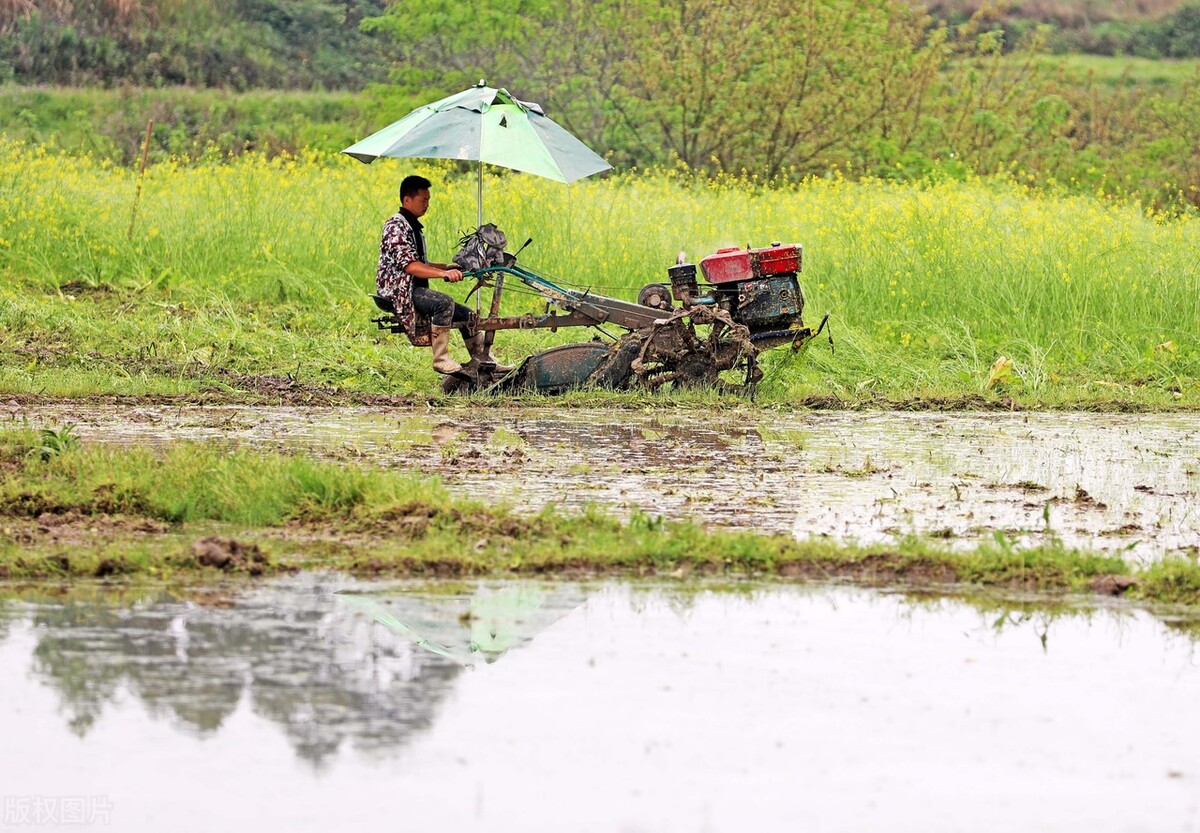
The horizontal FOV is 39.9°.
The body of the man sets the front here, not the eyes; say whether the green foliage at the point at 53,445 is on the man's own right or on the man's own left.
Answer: on the man's own right

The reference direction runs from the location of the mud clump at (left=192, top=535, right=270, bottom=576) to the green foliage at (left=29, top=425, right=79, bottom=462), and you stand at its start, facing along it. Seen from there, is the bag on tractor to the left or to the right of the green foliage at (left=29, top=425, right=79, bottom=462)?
right

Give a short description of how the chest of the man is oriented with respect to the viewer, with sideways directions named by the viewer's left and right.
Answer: facing to the right of the viewer

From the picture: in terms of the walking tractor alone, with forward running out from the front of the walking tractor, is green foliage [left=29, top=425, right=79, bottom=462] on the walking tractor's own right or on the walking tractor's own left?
on the walking tractor's own right

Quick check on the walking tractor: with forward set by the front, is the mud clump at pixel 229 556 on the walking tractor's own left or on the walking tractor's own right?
on the walking tractor's own right

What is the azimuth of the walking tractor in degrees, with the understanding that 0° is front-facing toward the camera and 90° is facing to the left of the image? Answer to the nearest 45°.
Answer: approximately 270°

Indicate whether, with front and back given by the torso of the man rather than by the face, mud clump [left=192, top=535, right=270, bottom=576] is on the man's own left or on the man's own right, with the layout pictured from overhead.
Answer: on the man's own right

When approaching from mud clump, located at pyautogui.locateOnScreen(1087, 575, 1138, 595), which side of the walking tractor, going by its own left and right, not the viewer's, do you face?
right
